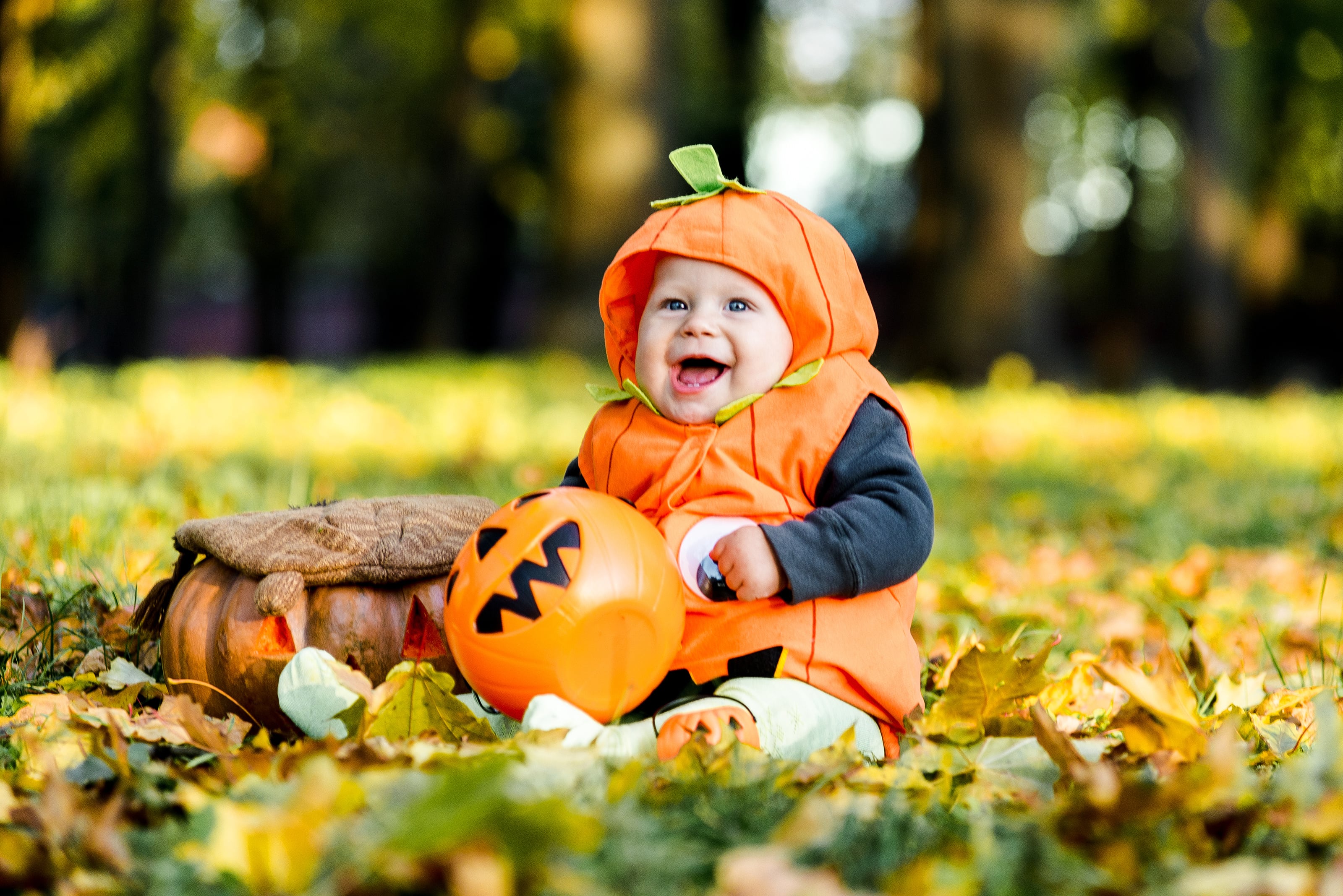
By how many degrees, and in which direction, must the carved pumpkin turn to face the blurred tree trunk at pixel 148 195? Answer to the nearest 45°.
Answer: approximately 180°

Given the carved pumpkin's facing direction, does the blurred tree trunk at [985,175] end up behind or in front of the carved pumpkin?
behind

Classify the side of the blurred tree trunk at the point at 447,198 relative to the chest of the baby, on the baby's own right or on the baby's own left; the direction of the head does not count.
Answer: on the baby's own right

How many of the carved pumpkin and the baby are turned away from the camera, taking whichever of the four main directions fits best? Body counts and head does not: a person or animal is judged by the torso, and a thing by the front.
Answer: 0

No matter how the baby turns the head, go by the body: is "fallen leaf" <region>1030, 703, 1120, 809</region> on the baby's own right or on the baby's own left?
on the baby's own left

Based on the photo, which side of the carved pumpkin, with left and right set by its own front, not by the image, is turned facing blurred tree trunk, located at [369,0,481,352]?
back

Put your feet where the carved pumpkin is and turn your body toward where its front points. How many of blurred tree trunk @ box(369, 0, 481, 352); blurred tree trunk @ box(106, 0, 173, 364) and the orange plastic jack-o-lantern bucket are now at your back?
2

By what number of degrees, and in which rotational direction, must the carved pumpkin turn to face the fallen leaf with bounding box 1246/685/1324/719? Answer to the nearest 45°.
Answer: approximately 90° to its left

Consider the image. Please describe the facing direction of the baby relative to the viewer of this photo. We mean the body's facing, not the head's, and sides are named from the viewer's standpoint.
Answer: facing the viewer and to the left of the viewer

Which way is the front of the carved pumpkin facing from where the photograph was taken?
facing the viewer

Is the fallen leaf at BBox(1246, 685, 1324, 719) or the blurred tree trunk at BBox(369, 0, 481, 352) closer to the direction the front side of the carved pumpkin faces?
the fallen leaf

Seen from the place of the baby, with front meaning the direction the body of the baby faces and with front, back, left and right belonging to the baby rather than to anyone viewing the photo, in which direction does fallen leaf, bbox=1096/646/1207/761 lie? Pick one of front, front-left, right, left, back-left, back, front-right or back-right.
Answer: left

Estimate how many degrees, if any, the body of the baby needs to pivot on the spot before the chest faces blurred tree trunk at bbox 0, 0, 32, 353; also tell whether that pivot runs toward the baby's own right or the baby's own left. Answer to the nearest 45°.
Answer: approximately 90° to the baby's own right
